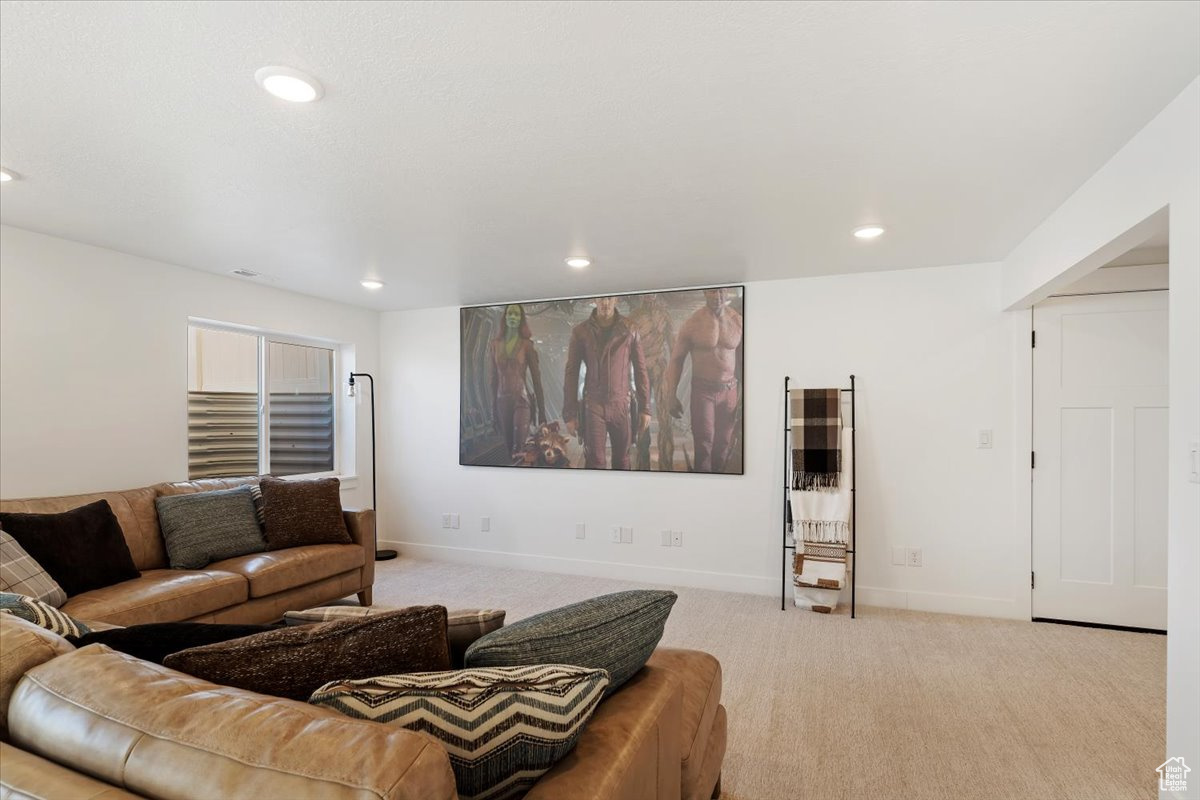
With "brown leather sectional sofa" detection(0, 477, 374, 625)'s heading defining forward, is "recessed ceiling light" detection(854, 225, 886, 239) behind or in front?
in front

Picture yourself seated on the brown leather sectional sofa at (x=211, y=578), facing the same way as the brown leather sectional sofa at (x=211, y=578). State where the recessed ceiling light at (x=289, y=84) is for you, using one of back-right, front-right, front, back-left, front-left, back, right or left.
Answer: front-right

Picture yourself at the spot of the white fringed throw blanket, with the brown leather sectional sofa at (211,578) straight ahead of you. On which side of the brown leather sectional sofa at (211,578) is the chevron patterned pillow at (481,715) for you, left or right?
left

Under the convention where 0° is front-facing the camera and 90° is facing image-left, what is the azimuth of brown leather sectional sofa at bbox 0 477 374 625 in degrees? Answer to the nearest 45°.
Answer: approximately 315°

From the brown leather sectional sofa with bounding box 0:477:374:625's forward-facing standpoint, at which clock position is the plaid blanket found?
The plaid blanket is roughly at 11 o'clock from the brown leather sectional sofa.

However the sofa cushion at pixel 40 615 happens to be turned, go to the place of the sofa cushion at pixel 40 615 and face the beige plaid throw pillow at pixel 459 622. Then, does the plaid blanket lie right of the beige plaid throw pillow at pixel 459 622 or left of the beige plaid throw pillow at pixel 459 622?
left

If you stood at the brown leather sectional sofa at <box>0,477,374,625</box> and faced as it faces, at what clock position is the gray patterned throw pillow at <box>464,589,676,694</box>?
The gray patterned throw pillow is roughly at 1 o'clock from the brown leather sectional sofa.
